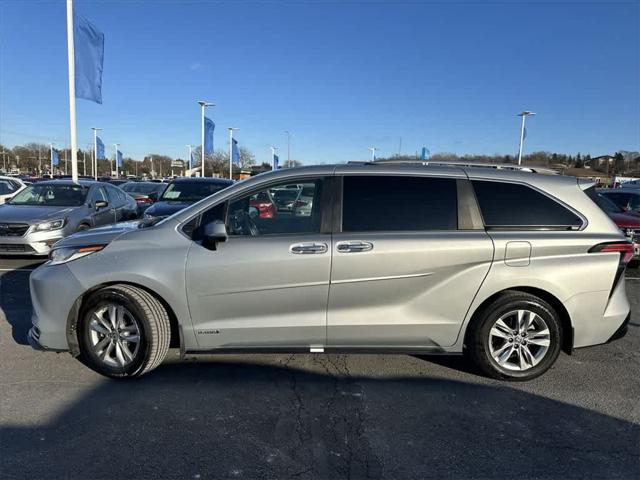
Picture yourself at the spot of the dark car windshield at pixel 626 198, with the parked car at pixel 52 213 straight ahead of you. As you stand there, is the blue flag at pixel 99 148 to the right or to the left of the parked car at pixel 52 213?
right

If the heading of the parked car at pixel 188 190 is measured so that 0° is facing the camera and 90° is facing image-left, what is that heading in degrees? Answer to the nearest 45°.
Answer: approximately 45°

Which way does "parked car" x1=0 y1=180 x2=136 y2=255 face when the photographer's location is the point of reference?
facing the viewer and to the left of the viewer

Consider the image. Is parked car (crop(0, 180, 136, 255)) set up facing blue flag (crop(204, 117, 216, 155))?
no

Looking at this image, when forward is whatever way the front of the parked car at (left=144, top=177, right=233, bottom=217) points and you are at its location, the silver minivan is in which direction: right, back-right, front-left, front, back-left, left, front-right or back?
front-left

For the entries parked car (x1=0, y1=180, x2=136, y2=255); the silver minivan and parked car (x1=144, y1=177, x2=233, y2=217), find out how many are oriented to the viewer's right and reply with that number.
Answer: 0

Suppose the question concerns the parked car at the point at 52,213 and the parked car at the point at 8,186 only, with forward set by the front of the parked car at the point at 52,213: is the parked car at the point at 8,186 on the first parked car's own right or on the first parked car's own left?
on the first parked car's own right

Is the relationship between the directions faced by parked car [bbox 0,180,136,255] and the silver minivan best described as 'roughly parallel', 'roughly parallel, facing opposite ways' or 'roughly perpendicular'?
roughly perpendicular

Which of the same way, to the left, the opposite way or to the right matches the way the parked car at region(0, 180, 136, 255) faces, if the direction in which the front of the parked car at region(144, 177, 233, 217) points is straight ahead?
the same way

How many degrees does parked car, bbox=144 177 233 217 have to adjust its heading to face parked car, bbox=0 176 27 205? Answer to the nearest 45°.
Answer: approximately 90° to its right

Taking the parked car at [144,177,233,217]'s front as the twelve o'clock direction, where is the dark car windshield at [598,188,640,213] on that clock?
the dark car windshield at [598,188,640,213] is roughly at 8 o'clock from the parked car at [144,177,233,217].

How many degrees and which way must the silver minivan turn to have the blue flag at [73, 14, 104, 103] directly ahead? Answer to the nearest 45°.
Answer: approximately 45° to its right

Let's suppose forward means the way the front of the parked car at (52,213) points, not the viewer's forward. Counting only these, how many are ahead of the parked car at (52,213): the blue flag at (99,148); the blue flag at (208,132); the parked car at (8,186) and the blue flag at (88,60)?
0

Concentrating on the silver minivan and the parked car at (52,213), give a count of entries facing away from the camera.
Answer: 0

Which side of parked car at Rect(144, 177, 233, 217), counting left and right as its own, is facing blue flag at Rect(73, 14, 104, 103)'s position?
right

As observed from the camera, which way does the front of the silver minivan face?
facing to the left of the viewer

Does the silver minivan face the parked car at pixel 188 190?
no
